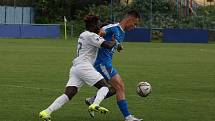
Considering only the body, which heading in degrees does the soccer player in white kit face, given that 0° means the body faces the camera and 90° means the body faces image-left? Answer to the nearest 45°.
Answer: approximately 270°
